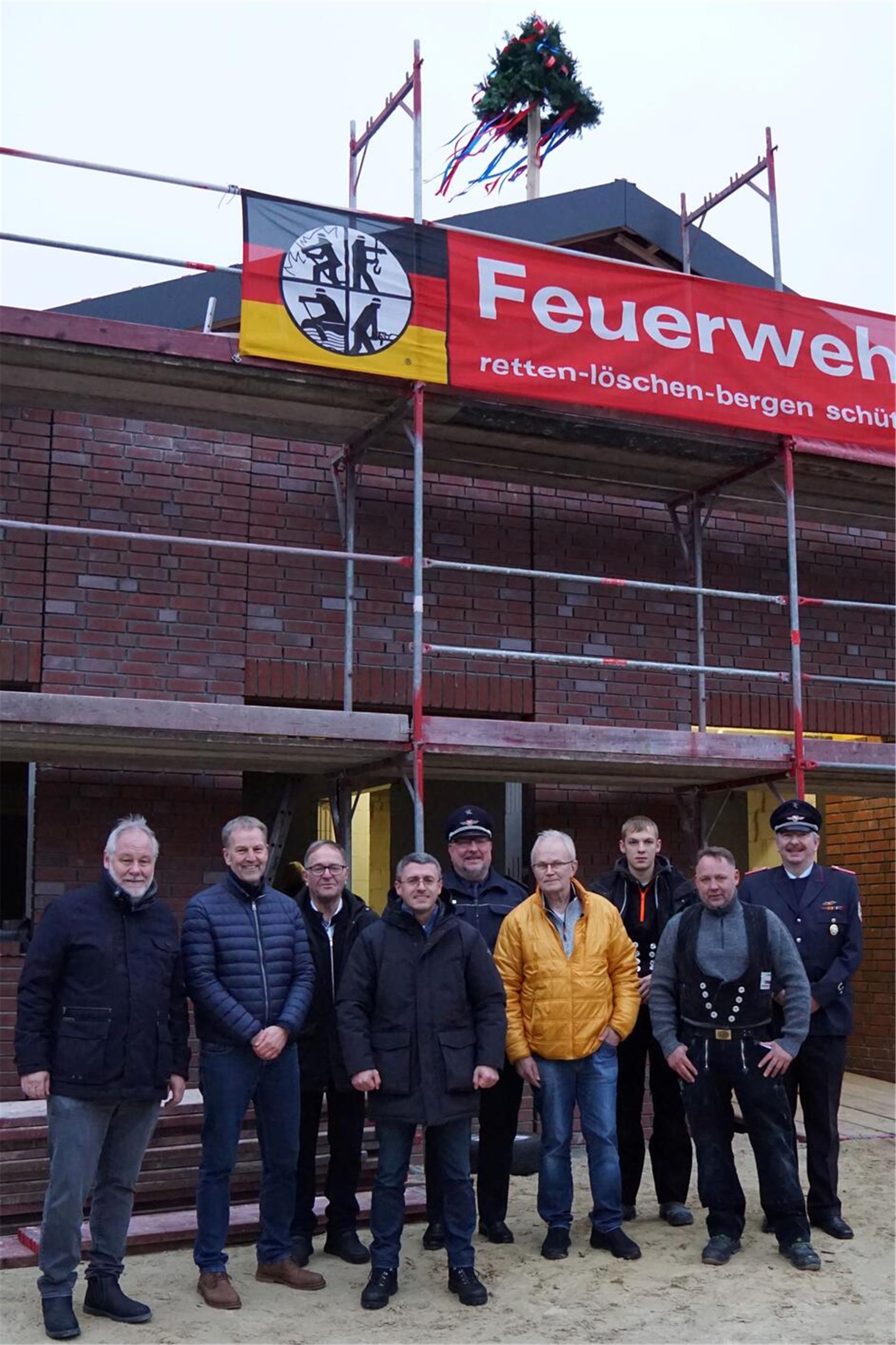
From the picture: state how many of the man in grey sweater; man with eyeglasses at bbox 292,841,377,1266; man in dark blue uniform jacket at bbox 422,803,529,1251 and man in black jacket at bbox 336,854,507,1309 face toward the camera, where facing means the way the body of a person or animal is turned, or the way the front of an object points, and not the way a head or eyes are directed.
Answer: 4

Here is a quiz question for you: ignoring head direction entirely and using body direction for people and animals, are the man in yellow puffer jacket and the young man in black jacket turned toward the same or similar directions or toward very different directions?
same or similar directions

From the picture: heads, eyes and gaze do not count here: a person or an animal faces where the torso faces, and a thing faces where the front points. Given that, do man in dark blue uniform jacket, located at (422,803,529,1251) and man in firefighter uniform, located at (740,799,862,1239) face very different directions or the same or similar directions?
same or similar directions

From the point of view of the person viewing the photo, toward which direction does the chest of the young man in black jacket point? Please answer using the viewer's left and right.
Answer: facing the viewer

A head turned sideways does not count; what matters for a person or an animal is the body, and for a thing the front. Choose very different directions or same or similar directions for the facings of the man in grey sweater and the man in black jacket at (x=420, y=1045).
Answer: same or similar directions

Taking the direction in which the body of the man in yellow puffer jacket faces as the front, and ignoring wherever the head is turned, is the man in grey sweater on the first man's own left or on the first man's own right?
on the first man's own left

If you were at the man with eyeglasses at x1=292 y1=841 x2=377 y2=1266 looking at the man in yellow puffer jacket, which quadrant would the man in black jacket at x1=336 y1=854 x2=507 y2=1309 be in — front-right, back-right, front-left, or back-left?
front-right

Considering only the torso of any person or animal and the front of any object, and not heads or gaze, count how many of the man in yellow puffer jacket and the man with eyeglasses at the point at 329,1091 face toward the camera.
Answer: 2

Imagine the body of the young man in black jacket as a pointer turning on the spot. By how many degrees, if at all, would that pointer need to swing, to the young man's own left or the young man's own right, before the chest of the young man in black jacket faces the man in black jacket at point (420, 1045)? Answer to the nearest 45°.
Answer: approximately 45° to the young man's own right

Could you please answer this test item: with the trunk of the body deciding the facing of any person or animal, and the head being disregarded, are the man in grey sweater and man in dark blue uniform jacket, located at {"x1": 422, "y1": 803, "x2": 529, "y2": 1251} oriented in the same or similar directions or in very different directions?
same or similar directions

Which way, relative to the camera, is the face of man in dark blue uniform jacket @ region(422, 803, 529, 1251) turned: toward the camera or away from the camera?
toward the camera

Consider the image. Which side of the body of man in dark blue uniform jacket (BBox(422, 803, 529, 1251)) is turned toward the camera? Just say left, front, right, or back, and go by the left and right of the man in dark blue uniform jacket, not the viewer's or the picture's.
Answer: front
